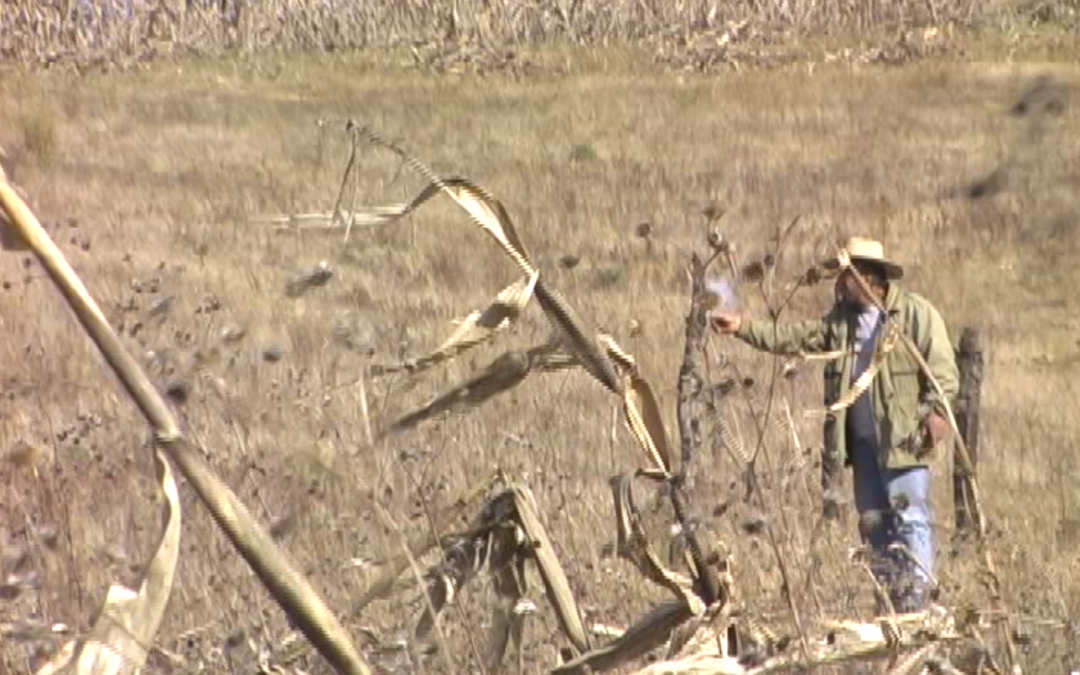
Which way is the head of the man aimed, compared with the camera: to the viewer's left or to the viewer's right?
to the viewer's left

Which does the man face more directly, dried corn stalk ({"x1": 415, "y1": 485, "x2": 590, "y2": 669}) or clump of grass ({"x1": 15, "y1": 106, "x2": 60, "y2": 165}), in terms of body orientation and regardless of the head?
the dried corn stalk

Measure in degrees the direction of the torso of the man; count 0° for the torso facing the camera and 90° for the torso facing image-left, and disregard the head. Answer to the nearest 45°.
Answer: approximately 45°

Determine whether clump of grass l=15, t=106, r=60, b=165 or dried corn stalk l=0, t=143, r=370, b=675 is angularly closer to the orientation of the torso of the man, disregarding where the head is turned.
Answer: the dried corn stalk

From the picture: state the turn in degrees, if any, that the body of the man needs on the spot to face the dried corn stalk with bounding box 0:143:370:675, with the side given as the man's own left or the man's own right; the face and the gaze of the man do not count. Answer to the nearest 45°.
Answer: approximately 45° to the man's own left

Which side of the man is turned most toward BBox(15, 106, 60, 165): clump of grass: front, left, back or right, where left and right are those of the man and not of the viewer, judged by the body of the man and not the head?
right
